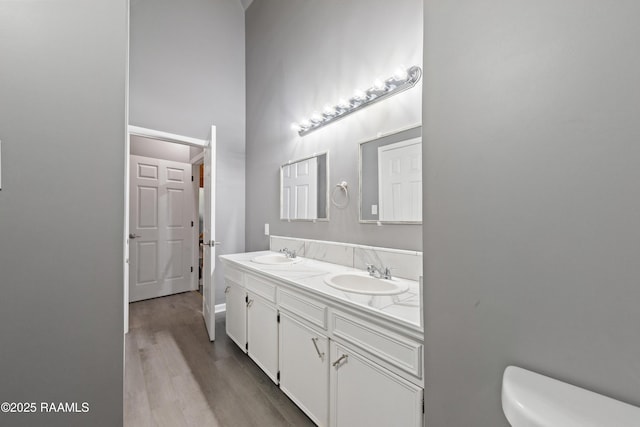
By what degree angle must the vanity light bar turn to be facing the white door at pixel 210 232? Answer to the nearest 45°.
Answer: approximately 45° to its right

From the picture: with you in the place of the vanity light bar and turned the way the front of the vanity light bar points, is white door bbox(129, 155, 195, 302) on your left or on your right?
on your right

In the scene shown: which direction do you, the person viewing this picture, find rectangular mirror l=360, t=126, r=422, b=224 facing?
facing the viewer and to the left of the viewer

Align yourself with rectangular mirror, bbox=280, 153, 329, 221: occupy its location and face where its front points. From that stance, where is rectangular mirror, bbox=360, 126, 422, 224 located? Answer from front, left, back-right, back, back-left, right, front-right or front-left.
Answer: left

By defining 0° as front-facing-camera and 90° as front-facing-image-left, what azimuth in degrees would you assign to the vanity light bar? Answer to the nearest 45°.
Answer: approximately 45°

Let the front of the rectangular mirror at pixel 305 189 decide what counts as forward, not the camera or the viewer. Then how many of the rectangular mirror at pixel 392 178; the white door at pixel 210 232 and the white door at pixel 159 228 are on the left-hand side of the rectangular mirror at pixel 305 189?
1

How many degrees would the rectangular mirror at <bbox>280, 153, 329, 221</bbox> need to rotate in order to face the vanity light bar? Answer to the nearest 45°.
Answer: approximately 90° to its left

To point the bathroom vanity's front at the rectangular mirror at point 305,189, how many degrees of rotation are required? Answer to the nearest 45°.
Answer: approximately 135° to its right

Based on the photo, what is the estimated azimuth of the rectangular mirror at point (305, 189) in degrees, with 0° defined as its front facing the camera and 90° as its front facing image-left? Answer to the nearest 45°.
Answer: approximately 45°

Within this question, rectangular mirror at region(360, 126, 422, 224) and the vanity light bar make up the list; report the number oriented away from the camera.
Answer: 0

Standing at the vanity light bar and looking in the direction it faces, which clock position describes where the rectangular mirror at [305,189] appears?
The rectangular mirror is roughly at 3 o'clock from the vanity light bar.
